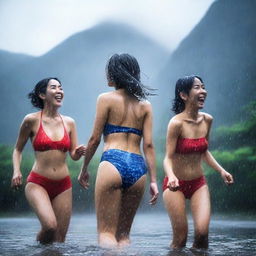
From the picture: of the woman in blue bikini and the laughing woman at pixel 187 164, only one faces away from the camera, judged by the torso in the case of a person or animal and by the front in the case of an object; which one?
the woman in blue bikini

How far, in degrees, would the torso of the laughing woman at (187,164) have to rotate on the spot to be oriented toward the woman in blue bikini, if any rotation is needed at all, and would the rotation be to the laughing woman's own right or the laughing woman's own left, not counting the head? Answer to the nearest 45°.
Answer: approximately 90° to the laughing woman's own right

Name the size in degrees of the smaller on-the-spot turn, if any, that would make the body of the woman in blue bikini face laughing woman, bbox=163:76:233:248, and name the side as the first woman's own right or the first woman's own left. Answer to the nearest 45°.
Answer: approximately 45° to the first woman's own right

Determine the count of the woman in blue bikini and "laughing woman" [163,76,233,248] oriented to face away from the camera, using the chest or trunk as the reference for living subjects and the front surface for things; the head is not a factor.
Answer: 1

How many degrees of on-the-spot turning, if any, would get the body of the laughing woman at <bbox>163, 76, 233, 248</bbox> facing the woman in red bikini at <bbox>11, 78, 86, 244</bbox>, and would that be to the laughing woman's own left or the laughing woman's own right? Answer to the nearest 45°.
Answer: approximately 135° to the laughing woman's own right

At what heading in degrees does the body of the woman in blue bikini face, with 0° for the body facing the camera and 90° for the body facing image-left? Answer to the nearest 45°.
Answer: approximately 180°
